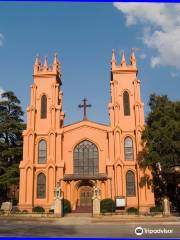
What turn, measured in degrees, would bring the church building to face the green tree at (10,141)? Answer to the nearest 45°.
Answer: approximately 135° to its right

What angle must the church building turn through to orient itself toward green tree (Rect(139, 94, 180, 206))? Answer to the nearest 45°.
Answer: approximately 45° to its left

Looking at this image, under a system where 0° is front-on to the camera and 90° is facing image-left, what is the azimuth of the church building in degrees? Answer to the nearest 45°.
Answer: approximately 0°
